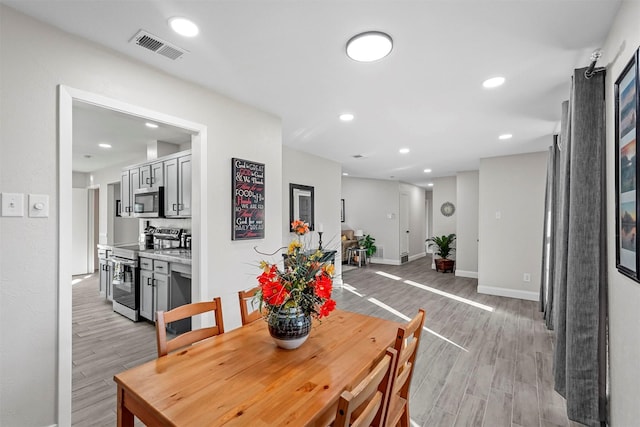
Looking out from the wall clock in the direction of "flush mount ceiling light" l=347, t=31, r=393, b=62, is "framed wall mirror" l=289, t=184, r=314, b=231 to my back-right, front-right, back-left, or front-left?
front-right

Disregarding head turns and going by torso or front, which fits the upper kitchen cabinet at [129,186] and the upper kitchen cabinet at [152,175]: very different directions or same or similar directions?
same or similar directions

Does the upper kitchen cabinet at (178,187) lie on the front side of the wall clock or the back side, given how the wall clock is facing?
on the front side

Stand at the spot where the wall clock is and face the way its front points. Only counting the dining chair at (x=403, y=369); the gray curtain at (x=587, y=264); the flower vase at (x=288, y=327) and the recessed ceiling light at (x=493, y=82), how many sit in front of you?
4

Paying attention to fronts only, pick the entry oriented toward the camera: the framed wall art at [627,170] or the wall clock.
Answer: the wall clock

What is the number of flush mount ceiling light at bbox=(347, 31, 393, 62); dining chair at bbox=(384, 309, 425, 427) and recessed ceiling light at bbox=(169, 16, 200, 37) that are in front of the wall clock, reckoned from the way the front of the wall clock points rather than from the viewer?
3

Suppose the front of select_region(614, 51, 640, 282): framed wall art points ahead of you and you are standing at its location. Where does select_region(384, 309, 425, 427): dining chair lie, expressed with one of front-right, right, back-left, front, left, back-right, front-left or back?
front-left

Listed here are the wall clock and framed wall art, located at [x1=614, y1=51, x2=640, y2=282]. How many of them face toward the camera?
1

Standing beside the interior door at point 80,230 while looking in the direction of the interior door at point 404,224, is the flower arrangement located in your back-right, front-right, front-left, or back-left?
front-right

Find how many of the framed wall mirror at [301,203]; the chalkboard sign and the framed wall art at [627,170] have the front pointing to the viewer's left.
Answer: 1

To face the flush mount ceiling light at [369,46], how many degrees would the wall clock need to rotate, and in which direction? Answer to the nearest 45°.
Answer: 0° — it already faces it

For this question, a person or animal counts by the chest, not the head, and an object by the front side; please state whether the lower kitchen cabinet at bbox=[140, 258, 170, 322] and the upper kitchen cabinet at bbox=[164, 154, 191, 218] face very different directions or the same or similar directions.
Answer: same or similar directions

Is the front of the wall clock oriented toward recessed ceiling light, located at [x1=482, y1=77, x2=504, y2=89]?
yes

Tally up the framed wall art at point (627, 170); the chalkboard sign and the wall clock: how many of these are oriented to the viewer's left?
1

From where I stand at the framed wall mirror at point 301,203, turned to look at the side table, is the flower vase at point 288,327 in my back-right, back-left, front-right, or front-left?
back-right
